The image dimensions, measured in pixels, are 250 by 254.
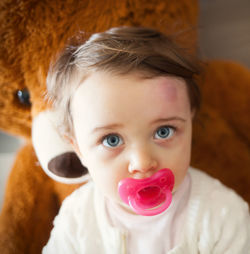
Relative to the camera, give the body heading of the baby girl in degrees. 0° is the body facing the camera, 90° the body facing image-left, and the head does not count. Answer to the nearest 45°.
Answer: approximately 0°

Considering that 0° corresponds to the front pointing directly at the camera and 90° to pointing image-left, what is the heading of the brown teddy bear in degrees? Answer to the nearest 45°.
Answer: approximately 0°
